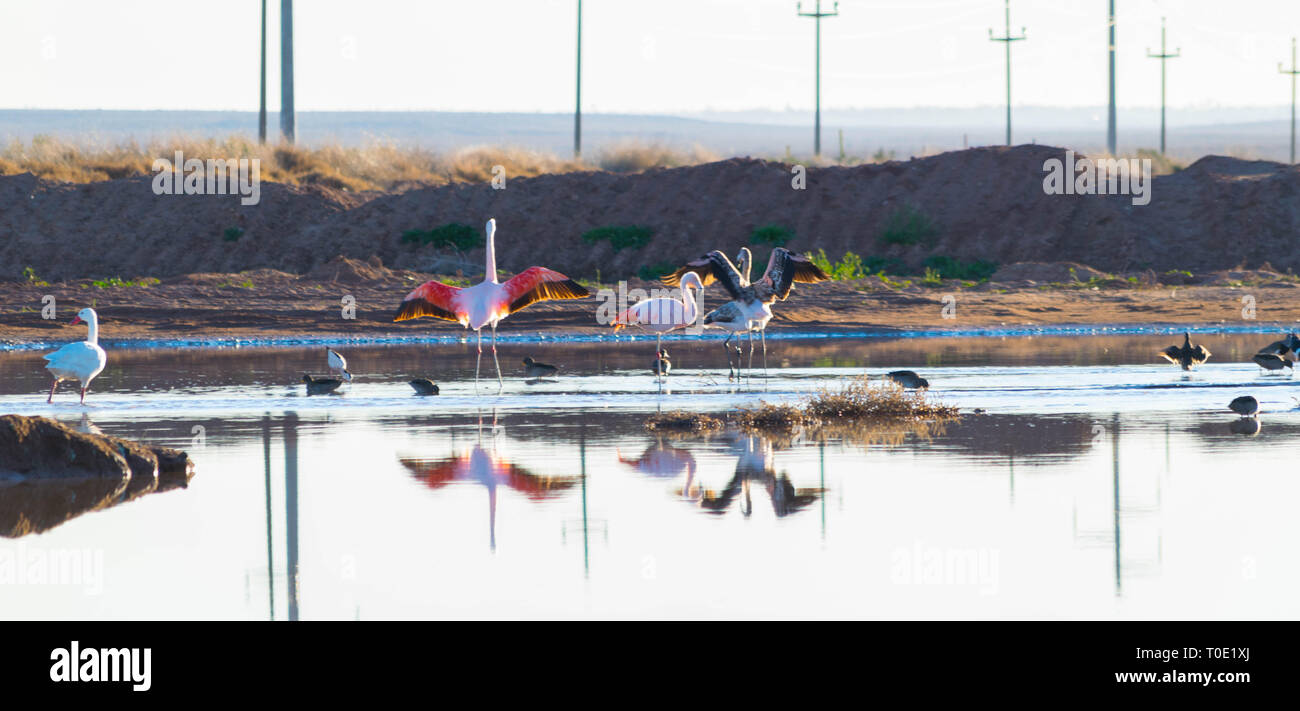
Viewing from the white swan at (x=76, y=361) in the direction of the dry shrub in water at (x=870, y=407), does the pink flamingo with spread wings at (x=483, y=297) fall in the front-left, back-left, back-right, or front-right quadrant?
front-left

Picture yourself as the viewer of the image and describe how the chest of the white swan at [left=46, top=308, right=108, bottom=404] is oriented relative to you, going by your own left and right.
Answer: facing to the right of the viewer

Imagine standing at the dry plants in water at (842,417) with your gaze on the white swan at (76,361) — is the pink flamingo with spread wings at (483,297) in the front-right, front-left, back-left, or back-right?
front-right

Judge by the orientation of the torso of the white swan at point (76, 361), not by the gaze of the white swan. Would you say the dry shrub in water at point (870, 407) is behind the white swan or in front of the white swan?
in front

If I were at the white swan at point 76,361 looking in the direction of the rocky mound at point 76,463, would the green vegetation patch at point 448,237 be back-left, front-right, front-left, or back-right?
back-left

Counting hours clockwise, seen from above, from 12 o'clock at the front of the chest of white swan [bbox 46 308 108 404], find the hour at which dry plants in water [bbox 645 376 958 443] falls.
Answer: The dry plants in water is roughly at 1 o'clock from the white swan.

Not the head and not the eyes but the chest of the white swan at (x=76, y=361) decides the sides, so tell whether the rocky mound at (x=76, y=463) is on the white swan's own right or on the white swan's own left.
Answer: on the white swan's own right

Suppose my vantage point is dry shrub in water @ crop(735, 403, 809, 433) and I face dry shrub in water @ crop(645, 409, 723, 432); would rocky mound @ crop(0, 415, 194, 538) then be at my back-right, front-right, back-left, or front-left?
front-left

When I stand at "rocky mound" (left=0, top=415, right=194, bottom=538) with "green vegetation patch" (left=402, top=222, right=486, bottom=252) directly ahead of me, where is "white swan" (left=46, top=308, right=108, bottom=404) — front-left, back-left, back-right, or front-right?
front-left

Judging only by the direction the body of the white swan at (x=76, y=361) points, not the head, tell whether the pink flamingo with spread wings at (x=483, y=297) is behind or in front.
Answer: in front
